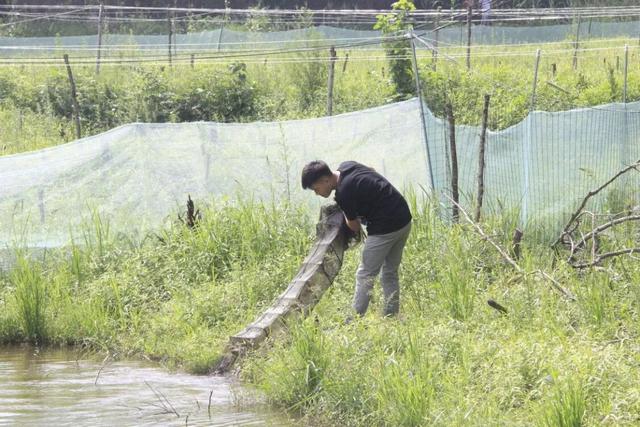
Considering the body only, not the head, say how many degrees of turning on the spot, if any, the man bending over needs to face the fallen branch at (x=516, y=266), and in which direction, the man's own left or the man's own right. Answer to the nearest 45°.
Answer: approximately 180°

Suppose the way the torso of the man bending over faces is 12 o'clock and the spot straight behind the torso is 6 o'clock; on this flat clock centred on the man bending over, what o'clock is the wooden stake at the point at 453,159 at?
The wooden stake is roughly at 4 o'clock from the man bending over.

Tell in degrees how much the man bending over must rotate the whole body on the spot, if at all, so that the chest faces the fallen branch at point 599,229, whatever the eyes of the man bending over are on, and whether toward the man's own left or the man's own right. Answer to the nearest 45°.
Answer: approximately 180°

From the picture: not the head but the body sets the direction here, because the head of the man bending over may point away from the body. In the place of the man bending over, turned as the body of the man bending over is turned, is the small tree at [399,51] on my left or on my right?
on my right

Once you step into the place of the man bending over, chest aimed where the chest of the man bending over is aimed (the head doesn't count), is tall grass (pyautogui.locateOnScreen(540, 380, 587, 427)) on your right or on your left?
on your left

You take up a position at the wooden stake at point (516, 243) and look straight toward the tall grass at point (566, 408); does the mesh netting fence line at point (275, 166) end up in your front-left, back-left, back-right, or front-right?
back-right

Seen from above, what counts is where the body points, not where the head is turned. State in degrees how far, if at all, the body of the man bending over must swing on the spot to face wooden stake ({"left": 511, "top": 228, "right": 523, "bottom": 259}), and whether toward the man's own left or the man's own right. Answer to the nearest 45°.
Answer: approximately 135° to the man's own right

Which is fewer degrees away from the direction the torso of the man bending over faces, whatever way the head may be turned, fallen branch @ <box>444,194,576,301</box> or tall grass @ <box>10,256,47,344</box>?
the tall grass

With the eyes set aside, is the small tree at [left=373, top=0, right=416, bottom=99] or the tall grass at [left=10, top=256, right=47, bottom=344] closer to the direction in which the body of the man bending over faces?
the tall grass

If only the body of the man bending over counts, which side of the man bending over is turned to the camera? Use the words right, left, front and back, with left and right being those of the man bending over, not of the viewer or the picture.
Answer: left

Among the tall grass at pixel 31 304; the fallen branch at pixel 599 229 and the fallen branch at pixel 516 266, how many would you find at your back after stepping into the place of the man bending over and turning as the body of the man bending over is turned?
2
